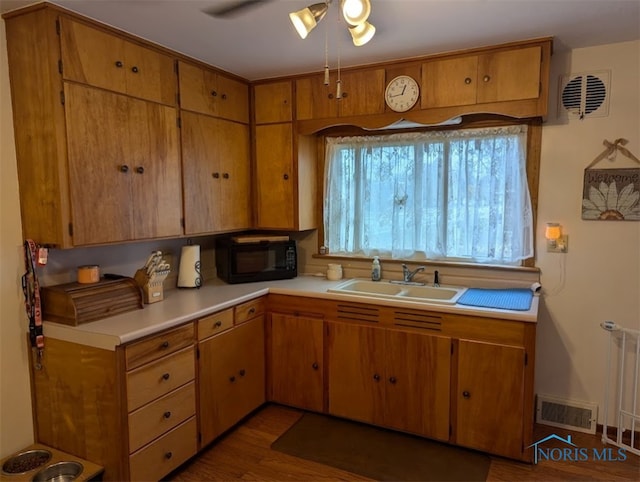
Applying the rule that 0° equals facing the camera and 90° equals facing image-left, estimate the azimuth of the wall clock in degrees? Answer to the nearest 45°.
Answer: approximately 0°

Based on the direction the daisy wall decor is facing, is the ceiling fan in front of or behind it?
in front

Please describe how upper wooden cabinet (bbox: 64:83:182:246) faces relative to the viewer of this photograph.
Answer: facing the viewer and to the right of the viewer

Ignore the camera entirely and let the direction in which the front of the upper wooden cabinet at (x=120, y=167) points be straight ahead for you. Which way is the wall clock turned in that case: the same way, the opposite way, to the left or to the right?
to the right

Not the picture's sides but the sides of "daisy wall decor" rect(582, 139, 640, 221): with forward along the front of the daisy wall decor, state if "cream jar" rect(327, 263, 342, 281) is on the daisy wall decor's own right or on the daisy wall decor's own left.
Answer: on the daisy wall decor's own right

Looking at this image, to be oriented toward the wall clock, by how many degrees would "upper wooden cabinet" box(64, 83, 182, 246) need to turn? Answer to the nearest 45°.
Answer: approximately 45° to its left

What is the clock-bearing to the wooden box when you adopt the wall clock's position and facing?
The wooden box is roughly at 2 o'clock from the wall clock.

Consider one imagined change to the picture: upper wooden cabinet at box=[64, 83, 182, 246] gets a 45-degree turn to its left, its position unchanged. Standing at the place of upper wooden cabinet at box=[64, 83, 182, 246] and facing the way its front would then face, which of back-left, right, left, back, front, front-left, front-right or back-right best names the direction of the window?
front

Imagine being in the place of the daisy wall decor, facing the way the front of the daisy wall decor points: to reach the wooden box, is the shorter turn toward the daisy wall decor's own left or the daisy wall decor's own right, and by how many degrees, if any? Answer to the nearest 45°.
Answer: approximately 45° to the daisy wall decor's own right

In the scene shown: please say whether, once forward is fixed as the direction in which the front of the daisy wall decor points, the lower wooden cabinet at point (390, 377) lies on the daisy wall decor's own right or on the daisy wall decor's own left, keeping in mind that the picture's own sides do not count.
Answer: on the daisy wall decor's own right
